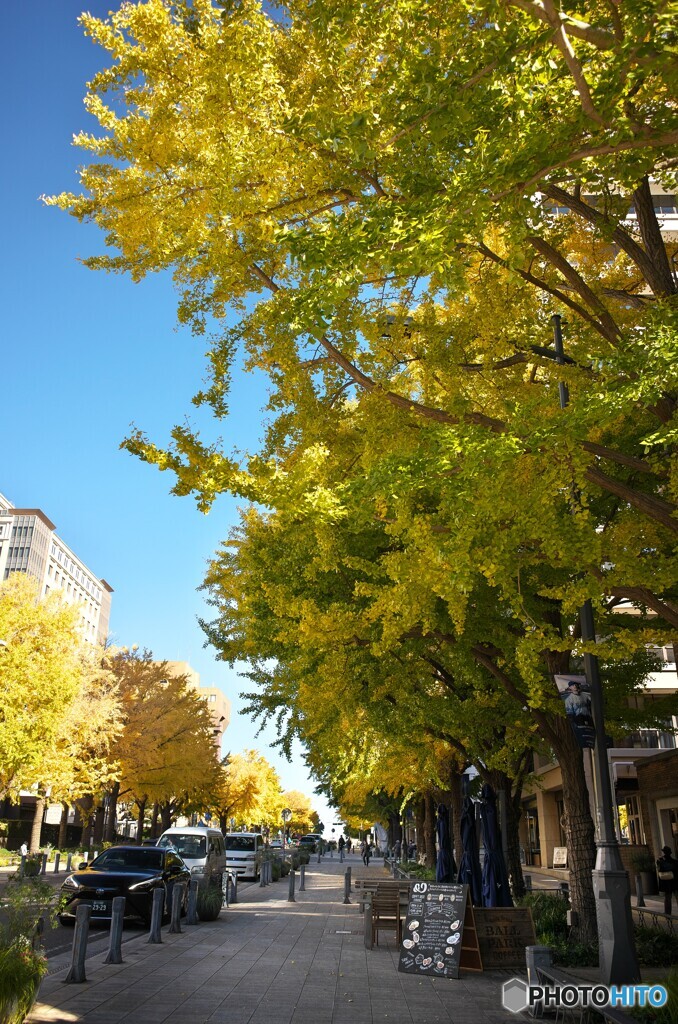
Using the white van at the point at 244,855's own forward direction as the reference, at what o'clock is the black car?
The black car is roughly at 12 o'clock from the white van.

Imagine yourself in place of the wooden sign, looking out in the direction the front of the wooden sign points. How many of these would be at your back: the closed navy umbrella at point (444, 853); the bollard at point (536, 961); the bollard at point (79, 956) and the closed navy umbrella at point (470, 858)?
2

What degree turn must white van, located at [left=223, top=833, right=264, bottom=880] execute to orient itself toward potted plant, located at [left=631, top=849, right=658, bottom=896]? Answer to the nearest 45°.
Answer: approximately 45° to its left

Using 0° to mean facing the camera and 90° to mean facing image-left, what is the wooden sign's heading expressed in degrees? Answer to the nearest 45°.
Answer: approximately 0°

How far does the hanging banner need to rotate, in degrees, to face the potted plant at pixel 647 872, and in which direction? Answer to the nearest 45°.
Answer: approximately 180°

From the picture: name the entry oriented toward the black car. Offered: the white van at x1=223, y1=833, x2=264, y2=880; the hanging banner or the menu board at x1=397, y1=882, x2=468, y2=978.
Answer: the white van

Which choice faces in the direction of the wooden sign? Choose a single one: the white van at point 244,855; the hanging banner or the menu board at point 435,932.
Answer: the white van

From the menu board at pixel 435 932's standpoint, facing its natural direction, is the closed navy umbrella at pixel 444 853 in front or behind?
behind
